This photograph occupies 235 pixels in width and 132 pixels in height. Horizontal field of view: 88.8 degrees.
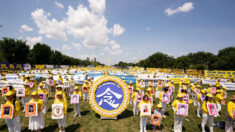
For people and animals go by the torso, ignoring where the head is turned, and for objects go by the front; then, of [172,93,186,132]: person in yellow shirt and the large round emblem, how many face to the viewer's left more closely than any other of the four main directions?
0

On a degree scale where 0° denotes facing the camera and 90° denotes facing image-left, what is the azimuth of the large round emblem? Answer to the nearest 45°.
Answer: approximately 0°

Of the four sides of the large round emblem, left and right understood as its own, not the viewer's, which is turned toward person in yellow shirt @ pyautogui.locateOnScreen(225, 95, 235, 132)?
left

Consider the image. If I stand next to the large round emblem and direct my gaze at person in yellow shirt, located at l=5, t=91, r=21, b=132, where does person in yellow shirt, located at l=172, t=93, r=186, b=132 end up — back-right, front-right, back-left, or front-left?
back-left

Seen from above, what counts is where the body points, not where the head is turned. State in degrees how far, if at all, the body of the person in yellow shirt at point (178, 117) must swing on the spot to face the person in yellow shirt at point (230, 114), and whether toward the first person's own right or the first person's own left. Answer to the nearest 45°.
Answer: approximately 45° to the first person's own left

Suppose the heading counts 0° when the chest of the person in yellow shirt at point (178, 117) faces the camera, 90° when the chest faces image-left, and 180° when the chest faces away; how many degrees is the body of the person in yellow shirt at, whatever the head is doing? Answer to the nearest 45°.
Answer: approximately 315°

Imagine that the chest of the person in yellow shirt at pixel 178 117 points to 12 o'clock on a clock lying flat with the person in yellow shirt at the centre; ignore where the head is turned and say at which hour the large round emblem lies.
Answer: The large round emblem is roughly at 4 o'clock from the person in yellow shirt.

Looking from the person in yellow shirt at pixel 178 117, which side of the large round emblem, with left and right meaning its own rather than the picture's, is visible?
left

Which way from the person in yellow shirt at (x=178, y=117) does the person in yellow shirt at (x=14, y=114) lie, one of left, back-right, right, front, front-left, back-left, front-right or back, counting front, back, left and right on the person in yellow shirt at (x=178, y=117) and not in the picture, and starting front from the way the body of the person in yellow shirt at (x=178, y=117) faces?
right
